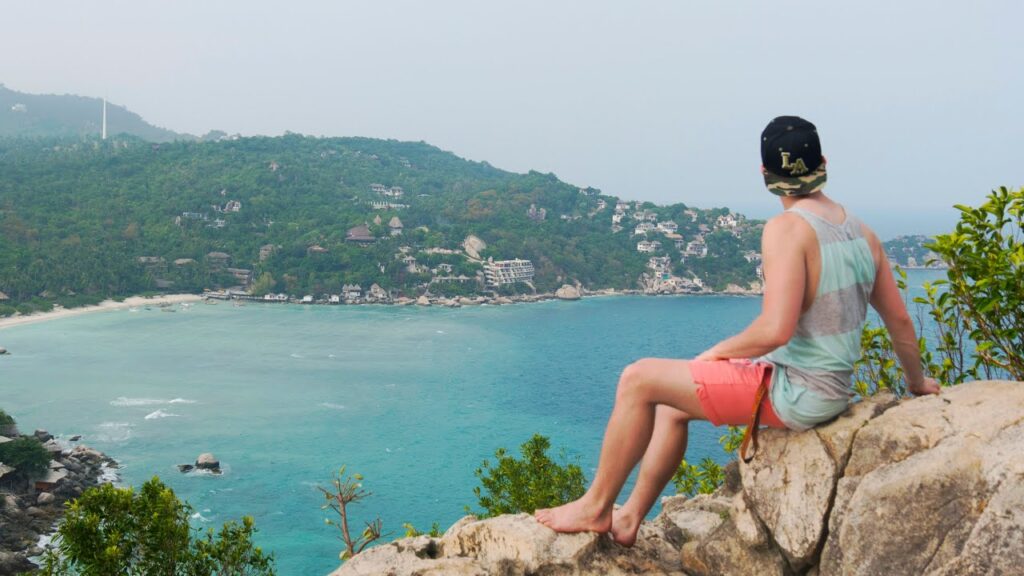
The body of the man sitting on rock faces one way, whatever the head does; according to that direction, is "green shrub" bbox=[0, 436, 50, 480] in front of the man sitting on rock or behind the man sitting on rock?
in front

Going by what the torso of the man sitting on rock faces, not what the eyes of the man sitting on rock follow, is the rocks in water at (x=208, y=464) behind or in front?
in front

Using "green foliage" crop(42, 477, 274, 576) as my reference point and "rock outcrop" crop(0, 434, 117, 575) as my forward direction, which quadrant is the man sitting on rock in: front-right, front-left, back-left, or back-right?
back-right

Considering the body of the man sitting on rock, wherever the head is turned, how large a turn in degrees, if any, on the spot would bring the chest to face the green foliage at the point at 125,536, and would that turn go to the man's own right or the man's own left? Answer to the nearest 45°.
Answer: approximately 45° to the man's own left

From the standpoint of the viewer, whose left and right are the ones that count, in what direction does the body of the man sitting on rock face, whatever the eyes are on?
facing away from the viewer and to the left of the viewer

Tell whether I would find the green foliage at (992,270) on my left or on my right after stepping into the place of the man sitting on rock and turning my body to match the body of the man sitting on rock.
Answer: on my right

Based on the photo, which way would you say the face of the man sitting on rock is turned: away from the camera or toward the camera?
away from the camera

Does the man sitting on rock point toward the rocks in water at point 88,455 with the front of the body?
yes

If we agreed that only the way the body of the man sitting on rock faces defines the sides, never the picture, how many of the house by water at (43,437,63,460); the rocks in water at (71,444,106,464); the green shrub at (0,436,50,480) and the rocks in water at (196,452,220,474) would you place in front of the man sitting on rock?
4
